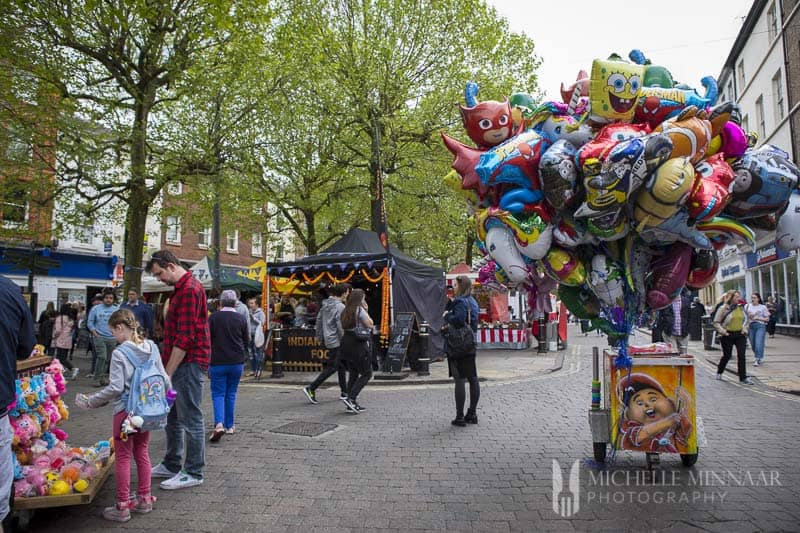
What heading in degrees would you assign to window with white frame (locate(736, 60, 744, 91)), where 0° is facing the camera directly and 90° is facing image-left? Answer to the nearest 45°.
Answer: approximately 90°

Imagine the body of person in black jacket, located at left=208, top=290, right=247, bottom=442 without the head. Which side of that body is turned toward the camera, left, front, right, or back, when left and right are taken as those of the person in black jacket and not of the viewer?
back

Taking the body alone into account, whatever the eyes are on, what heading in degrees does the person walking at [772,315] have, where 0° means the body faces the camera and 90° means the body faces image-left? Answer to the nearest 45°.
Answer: approximately 0°

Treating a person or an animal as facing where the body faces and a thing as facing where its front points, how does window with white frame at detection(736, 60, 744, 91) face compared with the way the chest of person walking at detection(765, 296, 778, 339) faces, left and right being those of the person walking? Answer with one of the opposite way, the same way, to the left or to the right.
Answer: to the right

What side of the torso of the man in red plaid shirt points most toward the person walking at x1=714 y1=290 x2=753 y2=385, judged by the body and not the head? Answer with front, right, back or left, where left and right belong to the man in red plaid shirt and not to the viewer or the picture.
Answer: back

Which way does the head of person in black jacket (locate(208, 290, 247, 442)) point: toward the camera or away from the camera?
away from the camera

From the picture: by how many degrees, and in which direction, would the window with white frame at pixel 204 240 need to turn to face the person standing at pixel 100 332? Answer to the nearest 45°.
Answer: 0° — it already faces them

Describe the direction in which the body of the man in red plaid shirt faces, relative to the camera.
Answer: to the viewer's left

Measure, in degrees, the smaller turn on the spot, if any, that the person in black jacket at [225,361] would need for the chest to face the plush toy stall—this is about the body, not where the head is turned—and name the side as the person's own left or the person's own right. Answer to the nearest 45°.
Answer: approximately 135° to the person's own left

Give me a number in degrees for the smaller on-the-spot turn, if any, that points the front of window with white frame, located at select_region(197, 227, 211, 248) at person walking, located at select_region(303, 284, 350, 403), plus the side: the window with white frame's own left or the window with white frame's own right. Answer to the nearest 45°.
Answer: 0° — it already faces them
